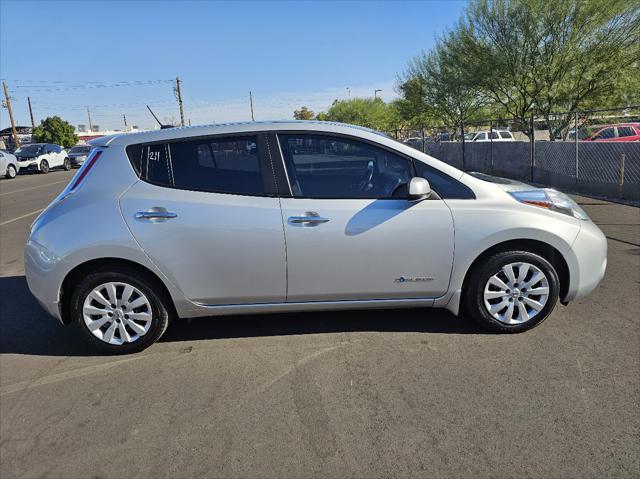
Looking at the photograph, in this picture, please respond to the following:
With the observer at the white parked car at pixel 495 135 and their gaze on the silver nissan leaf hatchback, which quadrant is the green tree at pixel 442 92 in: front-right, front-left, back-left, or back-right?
front-right

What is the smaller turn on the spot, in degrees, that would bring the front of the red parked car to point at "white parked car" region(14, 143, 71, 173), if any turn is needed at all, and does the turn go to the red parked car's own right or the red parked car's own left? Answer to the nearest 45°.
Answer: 0° — it already faces it

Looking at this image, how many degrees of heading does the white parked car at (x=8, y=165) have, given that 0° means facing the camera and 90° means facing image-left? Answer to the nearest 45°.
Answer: approximately 45°

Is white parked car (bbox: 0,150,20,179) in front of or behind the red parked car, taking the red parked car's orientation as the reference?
in front

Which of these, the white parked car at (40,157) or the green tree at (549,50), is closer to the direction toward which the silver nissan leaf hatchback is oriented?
the green tree

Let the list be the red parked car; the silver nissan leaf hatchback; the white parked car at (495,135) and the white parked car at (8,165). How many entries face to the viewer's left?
2

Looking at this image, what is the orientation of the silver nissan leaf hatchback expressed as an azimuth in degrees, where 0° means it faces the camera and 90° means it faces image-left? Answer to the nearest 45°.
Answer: approximately 270°

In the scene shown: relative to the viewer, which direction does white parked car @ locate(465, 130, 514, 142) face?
to the viewer's left

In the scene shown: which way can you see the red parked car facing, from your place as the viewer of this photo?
facing to the left of the viewer

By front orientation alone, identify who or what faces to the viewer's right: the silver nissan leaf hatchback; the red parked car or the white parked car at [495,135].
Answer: the silver nissan leaf hatchback

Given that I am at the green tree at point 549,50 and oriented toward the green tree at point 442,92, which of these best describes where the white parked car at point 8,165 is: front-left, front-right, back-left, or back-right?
front-left
